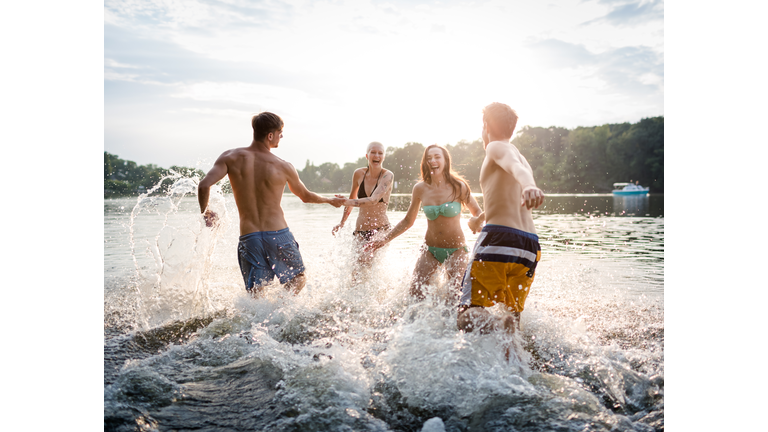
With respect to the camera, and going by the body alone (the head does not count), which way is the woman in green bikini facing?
toward the camera

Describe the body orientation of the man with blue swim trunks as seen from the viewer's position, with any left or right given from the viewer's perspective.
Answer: facing away from the viewer

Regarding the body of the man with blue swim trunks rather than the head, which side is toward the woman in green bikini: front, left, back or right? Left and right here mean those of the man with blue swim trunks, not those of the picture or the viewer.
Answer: right

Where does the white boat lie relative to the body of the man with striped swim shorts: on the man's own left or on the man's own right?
on the man's own right

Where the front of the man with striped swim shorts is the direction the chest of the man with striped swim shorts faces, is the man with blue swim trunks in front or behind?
in front

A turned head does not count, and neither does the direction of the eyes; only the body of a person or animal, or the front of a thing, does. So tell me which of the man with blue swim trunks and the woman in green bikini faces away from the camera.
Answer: the man with blue swim trunks

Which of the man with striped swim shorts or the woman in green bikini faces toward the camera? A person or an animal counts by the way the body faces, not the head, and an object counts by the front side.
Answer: the woman in green bikini

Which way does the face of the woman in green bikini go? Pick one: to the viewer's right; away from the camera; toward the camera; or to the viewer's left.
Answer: toward the camera

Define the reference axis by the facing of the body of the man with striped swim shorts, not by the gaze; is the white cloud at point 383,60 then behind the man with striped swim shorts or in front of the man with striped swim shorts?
in front

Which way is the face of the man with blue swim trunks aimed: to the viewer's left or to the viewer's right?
to the viewer's right

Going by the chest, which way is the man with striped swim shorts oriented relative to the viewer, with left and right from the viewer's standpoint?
facing away from the viewer and to the left of the viewer

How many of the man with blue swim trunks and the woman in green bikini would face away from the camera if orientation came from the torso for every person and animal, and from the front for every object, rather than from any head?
1

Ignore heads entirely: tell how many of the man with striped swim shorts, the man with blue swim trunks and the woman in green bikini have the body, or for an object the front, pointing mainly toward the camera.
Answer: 1

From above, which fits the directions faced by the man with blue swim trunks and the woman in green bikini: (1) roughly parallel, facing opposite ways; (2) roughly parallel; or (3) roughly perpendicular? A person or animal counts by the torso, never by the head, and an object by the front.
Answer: roughly parallel, facing opposite ways
